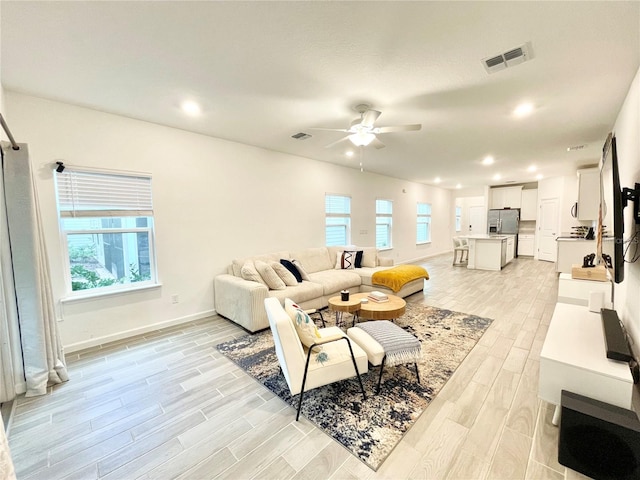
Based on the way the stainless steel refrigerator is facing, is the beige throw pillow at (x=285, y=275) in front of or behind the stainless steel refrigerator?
in front

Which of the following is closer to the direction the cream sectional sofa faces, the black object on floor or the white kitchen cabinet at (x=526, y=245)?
the black object on floor

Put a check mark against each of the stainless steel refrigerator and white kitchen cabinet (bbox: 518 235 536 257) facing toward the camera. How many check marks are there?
2

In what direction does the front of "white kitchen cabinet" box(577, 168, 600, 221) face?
to the viewer's left

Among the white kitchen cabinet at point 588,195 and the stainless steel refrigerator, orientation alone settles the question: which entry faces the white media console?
the stainless steel refrigerator

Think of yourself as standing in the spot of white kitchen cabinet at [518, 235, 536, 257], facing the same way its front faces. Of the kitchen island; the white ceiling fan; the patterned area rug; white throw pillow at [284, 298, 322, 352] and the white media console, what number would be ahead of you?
5

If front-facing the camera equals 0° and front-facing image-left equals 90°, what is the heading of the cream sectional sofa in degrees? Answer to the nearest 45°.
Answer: approximately 315°

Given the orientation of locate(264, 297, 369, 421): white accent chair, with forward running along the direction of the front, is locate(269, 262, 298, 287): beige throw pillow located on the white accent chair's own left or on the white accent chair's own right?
on the white accent chair's own left

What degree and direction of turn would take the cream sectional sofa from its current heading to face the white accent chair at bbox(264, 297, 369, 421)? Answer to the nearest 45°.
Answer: approximately 45° to its right

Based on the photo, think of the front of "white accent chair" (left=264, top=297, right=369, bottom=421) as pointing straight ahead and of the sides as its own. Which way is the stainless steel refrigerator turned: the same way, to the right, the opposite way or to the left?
the opposite way

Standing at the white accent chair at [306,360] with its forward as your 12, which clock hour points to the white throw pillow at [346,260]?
The white throw pillow is roughly at 11 o'clock from the white accent chair.

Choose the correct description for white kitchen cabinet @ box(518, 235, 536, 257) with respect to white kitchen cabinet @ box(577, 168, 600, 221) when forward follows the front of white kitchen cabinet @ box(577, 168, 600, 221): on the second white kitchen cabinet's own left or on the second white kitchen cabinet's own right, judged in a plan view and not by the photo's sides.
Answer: on the second white kitchen cabinet's own right
